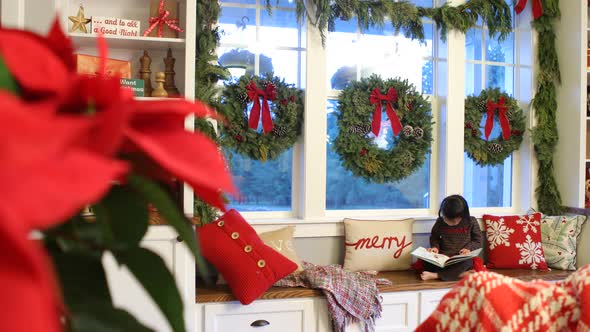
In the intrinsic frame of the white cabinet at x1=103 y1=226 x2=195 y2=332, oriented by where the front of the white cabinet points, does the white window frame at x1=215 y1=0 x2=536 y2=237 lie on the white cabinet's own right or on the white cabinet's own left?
on the white cabinet's own left

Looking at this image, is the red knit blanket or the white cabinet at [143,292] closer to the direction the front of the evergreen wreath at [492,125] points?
the red knit blanket

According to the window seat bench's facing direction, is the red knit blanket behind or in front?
in front

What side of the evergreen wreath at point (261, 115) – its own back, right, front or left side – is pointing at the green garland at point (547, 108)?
left

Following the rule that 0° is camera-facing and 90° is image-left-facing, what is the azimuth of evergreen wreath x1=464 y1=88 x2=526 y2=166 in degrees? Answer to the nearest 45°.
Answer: approximately 0°

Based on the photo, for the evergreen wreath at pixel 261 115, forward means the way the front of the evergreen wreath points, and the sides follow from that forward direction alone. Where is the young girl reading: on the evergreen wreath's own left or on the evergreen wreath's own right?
on the evergreen wreath's own left

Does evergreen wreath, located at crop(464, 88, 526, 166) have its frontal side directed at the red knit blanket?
yes

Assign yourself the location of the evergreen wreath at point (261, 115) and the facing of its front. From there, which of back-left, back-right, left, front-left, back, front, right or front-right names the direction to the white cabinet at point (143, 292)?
front-right

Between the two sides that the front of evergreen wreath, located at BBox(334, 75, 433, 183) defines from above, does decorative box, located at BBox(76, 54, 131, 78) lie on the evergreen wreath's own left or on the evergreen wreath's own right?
on the evergreen wreath's own right
